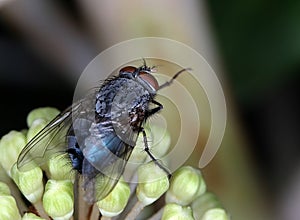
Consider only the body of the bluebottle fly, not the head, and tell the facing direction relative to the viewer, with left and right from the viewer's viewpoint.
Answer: facing away from the viewer and to the right of the viewer
